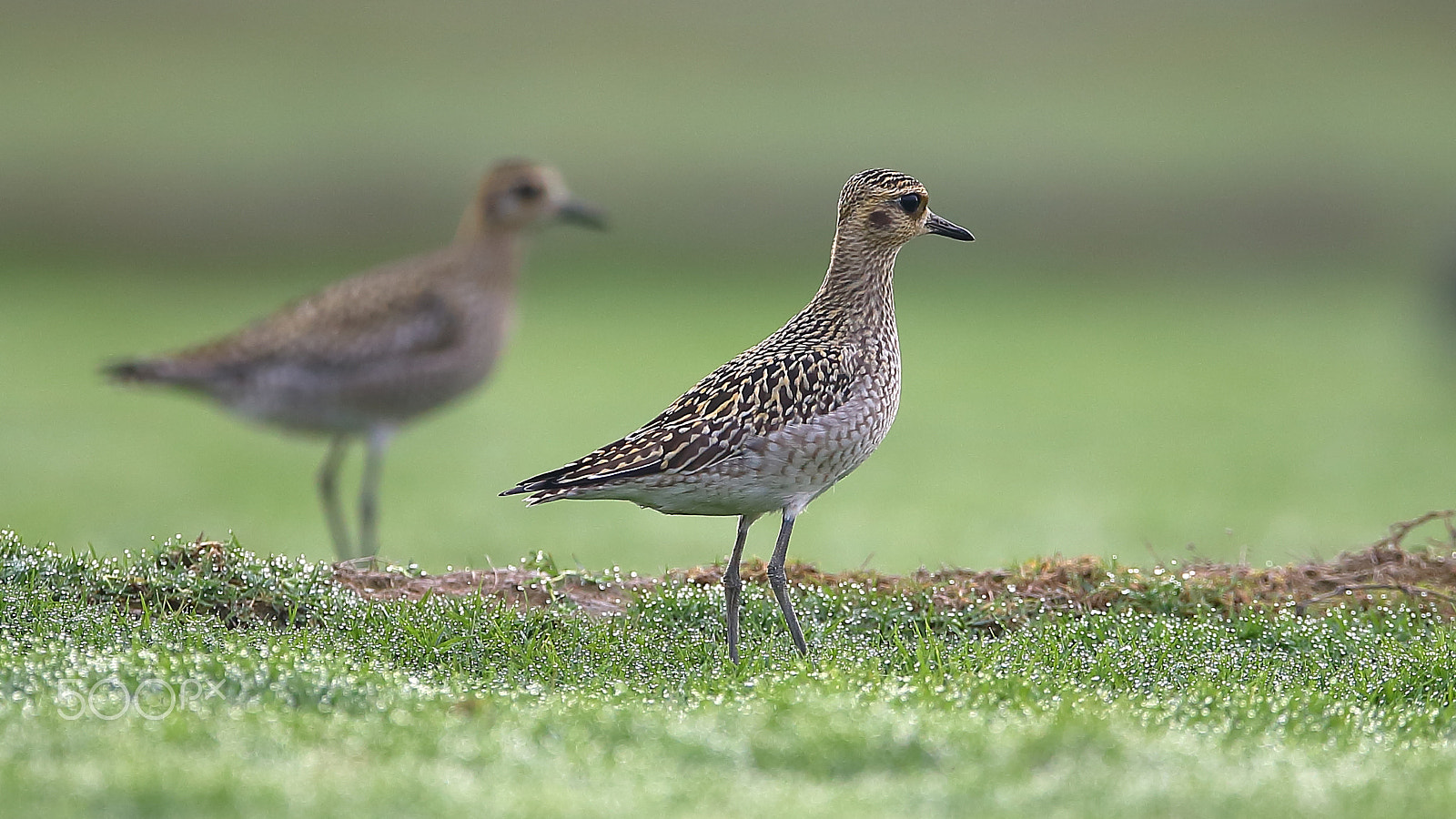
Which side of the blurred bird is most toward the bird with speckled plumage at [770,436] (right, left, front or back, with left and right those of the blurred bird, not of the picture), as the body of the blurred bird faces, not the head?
right

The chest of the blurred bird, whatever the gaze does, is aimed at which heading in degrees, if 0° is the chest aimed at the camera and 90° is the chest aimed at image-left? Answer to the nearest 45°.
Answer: approximately 270°
